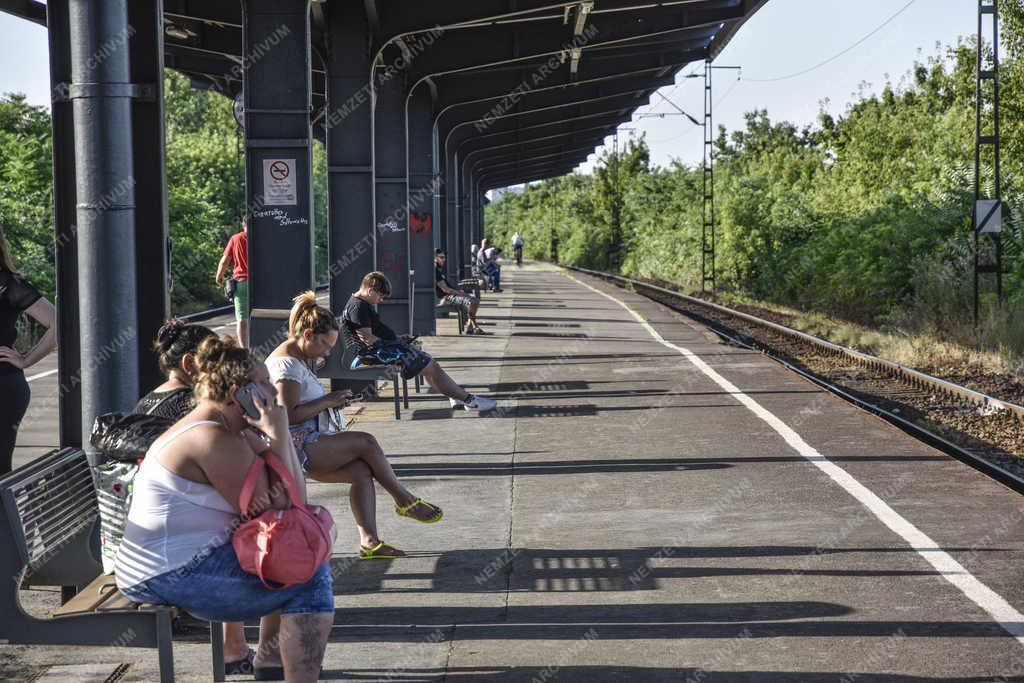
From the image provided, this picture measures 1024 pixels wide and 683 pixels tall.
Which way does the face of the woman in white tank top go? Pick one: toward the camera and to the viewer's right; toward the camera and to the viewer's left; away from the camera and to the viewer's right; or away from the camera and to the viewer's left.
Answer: away from the camera and to the viewer's right

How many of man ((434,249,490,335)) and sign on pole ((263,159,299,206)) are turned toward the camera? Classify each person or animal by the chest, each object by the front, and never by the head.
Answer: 1

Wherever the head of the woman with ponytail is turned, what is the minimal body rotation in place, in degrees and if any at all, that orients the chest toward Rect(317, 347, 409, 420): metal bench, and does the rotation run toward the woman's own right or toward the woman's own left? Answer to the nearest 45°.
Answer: approximately 90° to the woman's own left

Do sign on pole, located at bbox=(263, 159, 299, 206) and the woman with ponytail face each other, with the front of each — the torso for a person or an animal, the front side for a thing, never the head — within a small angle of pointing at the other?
no

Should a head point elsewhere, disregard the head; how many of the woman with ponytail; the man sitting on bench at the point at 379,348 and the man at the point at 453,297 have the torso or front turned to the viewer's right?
3

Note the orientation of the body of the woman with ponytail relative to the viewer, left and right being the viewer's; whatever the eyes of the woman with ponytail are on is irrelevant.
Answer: facing to the right of the viewer

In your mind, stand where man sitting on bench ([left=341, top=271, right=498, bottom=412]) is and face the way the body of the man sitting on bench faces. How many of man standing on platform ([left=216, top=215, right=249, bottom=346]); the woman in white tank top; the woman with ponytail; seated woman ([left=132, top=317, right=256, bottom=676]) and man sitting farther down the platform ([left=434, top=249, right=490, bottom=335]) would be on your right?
3

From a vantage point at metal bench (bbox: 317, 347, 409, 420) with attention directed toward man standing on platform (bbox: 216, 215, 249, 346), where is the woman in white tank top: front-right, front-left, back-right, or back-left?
back-left

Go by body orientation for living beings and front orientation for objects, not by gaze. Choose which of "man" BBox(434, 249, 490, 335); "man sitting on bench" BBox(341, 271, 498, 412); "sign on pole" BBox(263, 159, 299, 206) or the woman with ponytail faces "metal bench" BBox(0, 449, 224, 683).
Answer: the sign on pole

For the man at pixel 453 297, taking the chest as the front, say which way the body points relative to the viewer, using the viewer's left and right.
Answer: facing to the right of the viewer

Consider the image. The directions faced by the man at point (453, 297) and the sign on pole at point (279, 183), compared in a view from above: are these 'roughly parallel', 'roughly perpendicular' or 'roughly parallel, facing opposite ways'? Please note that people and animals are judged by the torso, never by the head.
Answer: roughly perpendicular

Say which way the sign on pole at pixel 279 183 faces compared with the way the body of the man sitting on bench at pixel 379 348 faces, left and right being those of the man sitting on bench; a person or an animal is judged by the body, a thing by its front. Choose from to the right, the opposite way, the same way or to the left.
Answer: to the right

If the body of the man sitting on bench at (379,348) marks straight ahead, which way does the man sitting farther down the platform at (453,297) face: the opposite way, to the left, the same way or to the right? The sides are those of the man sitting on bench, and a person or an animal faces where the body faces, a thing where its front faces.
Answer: the same way

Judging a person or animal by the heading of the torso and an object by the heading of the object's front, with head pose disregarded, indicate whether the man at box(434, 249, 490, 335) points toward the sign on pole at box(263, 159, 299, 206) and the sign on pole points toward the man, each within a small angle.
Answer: no

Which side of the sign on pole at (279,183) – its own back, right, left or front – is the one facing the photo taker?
front

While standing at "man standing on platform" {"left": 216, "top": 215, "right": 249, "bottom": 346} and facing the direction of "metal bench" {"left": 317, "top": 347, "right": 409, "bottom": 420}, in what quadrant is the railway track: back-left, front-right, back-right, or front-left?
front-left

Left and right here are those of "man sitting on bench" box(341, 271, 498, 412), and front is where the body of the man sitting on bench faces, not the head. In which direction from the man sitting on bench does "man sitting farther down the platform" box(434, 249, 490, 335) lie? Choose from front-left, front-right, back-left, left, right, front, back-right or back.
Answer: left

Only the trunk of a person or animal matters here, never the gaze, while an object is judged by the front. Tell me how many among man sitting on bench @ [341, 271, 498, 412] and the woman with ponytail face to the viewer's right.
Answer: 2

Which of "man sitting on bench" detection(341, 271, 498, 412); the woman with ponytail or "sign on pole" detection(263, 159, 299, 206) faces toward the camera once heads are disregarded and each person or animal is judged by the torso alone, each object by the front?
the sign on pole

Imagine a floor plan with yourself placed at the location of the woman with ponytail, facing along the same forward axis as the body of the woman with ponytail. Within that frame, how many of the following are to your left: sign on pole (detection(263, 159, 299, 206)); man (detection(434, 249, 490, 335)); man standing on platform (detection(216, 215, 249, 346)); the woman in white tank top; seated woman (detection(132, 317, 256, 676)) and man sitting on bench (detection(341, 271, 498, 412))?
4

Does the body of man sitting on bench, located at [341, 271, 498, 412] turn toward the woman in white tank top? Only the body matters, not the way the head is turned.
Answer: no

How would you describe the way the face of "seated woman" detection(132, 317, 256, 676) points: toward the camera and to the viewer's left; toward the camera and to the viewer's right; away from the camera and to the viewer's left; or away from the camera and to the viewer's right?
away from the camera and to the viewer's right

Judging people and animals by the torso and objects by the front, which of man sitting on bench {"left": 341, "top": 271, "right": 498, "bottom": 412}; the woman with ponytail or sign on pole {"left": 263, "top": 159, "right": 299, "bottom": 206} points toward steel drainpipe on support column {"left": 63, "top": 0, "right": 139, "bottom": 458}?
the sign on pole

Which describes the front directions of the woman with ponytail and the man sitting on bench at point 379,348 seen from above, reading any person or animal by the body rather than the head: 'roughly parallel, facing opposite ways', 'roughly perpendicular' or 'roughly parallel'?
roughly parallel

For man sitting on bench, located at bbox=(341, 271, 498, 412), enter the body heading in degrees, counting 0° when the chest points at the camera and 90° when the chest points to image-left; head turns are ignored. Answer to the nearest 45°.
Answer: approximately 270°
